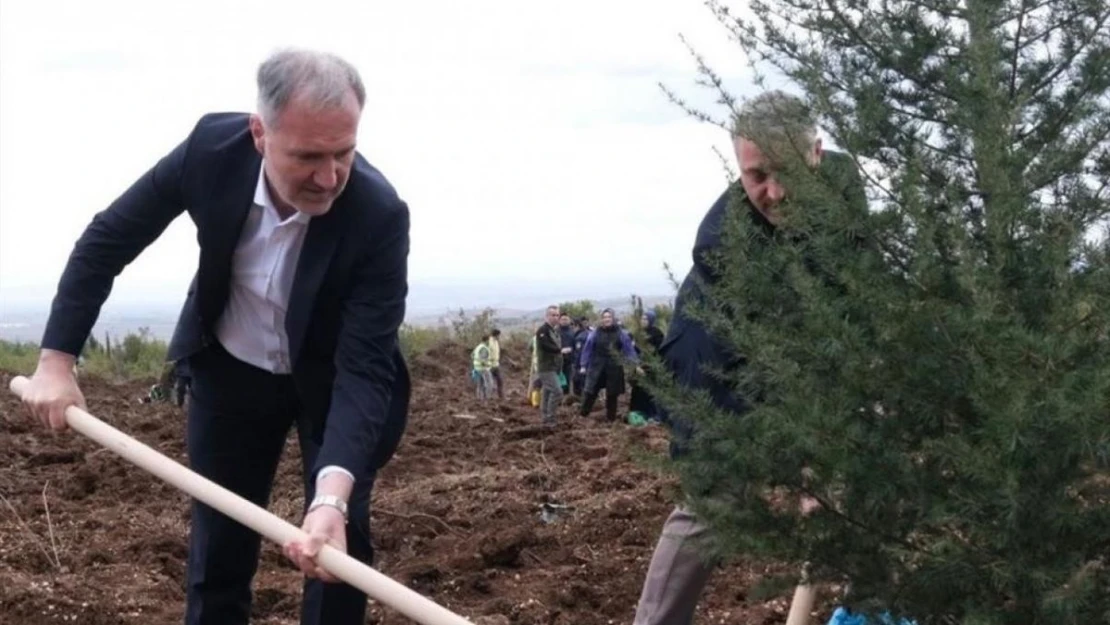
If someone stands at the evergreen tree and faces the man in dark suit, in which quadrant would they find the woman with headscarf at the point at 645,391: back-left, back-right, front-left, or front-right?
front-right

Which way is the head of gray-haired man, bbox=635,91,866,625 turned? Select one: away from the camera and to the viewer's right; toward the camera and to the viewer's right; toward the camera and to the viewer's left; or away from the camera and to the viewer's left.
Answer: toward the camera and to the viewer's left

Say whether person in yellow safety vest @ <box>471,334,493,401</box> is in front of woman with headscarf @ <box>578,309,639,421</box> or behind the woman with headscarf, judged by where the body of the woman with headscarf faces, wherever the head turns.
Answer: behind

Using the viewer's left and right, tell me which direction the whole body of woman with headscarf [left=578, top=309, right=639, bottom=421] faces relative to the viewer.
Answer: facing the viewer

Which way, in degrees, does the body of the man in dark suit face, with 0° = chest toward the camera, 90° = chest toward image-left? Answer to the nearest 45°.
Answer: approximately 0°

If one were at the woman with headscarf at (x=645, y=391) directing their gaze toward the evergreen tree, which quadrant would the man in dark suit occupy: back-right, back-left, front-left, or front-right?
front-right

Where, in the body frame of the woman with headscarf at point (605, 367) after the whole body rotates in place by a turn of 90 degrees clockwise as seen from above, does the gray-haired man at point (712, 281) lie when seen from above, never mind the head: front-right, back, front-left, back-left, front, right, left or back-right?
left

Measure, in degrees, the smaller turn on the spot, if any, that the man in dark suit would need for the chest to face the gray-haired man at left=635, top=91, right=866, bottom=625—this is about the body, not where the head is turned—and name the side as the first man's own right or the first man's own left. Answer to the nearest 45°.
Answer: approximately 45° to the first man's own left

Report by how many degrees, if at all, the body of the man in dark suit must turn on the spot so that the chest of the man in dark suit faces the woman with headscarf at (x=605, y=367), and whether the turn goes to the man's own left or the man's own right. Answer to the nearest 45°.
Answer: approximately 180°

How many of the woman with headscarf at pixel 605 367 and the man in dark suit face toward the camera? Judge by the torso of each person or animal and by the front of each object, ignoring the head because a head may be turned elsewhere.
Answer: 2

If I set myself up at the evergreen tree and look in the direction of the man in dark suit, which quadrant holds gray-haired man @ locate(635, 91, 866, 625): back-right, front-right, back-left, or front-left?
front-right
